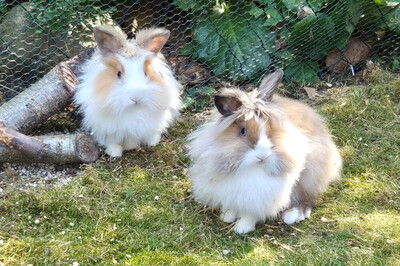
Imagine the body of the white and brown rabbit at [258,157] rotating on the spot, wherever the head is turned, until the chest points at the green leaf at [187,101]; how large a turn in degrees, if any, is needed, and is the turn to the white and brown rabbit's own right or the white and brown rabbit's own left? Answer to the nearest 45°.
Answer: approximately 135° to the white and brown rabbit's own right

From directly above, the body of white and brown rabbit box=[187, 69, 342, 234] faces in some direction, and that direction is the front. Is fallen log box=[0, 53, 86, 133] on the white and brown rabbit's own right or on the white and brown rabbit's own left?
on the white and brown rabbit's own right

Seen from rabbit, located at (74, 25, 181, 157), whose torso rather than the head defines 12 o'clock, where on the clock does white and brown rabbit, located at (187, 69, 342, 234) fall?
The white and brown rabbit is roughly at 11 o'clock from the rabbit.

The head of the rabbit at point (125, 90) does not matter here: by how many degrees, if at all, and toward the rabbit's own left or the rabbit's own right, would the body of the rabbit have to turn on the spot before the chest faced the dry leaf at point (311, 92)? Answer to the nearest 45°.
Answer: approximately 135° to the rabbit's own left

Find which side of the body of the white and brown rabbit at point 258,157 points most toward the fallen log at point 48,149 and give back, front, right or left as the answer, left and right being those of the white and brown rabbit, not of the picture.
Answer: right

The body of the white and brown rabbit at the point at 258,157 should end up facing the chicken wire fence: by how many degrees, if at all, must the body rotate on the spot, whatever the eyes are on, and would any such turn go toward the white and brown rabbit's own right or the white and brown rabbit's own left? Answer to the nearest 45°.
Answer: approximately 135° to the white and brown rabbit's own right

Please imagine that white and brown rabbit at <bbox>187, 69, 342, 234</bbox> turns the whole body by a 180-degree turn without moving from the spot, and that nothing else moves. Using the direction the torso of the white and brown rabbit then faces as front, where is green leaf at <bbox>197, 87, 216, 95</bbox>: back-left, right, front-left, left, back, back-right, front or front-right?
front-left

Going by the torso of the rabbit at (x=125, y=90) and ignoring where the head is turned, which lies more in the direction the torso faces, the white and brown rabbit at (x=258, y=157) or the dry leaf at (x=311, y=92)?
the white and brown rabbit

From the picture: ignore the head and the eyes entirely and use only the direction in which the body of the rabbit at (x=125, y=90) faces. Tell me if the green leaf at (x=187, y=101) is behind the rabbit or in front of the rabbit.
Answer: behind

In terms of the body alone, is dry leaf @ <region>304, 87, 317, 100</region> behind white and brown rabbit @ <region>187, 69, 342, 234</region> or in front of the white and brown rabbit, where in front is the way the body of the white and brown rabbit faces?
behind

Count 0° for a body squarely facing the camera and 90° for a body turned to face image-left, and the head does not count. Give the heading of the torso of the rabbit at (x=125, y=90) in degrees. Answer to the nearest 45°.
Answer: approximately 0°
